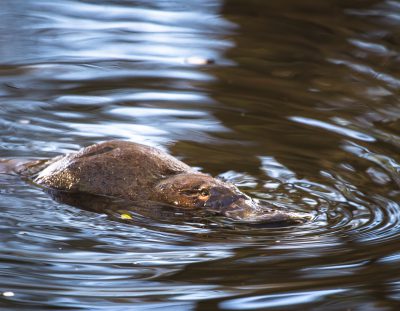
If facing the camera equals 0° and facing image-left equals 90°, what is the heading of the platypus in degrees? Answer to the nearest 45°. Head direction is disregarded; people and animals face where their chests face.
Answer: approximately 270°
